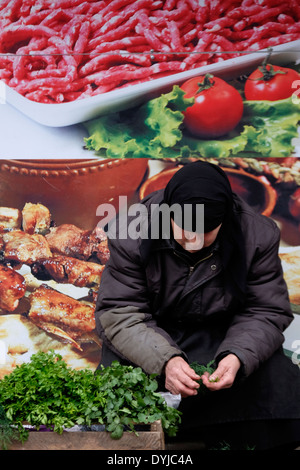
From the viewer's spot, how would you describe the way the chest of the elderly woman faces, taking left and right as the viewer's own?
facing the viewer

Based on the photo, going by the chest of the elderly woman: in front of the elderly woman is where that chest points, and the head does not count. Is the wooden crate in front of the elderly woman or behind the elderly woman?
in front

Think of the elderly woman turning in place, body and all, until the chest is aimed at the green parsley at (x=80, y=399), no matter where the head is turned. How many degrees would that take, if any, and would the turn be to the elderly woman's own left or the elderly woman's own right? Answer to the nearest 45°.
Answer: approximately 45° to the elderly woman's own right
